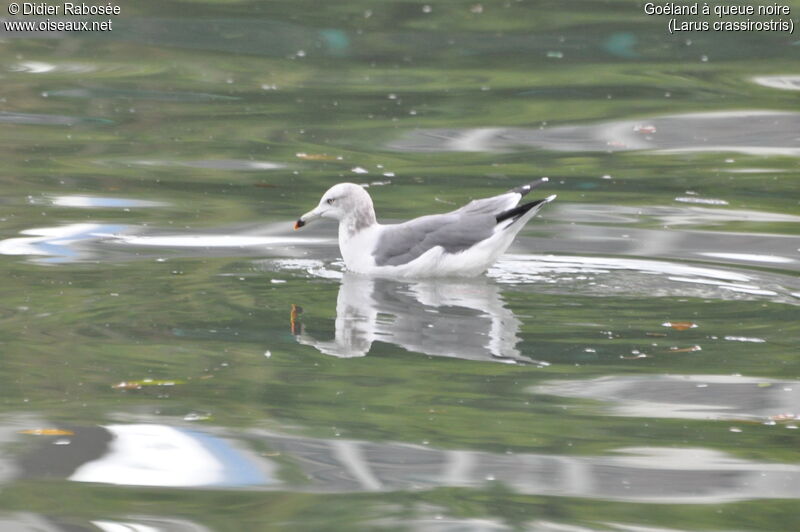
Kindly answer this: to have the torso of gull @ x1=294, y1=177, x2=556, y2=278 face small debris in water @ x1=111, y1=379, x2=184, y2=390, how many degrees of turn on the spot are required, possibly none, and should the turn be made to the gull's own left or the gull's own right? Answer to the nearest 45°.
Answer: approximately 45° to the gull's own left

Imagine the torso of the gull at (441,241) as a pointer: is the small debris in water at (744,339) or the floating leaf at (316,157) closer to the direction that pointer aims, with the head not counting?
the floating leaf

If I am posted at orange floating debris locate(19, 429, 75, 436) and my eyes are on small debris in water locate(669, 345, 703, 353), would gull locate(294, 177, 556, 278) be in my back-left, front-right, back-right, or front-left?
front-left

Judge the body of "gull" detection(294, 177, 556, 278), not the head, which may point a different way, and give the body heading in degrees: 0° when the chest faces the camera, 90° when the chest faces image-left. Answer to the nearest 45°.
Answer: approximately 90°

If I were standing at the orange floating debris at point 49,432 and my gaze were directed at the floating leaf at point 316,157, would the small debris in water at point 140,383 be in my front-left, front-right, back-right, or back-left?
front-right

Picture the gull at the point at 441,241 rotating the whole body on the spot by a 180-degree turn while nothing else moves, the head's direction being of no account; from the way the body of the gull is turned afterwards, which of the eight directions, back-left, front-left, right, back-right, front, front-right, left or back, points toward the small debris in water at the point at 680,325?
front-right

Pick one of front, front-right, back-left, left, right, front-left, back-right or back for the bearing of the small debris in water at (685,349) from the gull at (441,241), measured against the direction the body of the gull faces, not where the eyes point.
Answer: back-left

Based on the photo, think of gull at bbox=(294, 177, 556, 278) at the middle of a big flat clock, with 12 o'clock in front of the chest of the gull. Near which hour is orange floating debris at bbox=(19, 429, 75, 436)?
The orange floating debris is roughly at 10 o'clock from the gull.

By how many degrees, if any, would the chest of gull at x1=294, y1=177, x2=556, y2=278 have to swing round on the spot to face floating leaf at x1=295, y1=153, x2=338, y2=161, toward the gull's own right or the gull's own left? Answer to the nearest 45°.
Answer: approximately 90° to the gull's own right

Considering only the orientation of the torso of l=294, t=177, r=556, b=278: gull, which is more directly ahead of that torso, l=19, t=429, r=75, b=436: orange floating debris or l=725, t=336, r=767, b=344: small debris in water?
the orange floating debris
